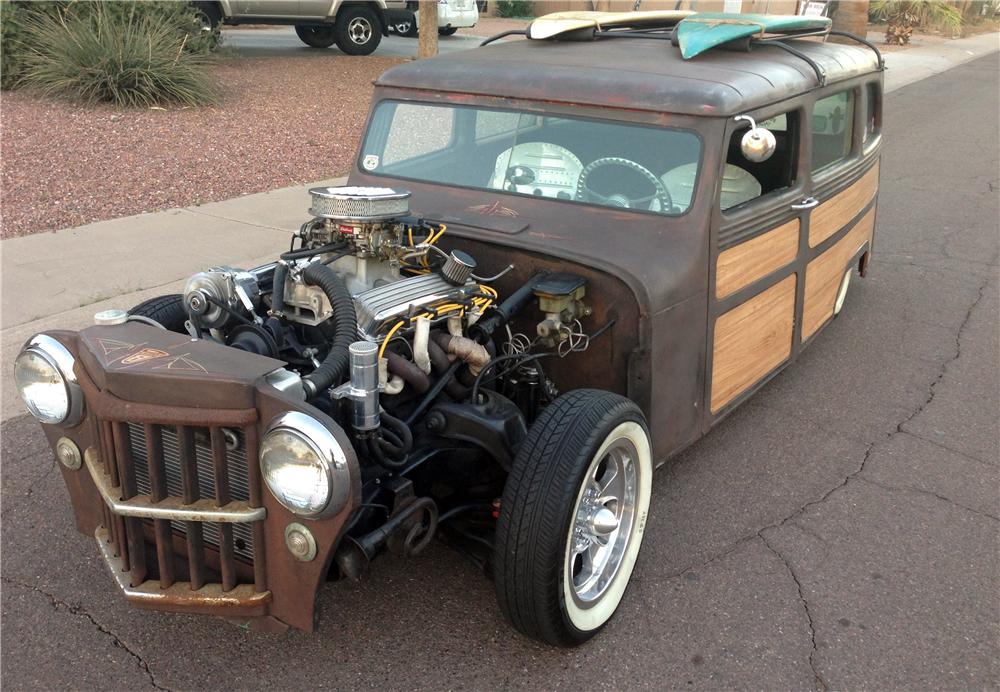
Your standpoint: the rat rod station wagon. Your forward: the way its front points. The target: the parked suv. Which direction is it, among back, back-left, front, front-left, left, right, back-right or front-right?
back-right

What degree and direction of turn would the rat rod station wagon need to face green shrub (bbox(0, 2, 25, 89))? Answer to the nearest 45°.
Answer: approximately 90° to its right

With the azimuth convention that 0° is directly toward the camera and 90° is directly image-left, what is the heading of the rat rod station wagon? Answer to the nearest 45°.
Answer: approximately 45°

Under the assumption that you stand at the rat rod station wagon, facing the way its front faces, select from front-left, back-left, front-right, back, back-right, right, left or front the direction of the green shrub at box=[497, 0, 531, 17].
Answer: back-right

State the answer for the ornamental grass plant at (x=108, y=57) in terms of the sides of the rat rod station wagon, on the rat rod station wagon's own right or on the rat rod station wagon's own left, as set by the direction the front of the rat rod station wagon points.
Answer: on the rat rod station wagon's own right
